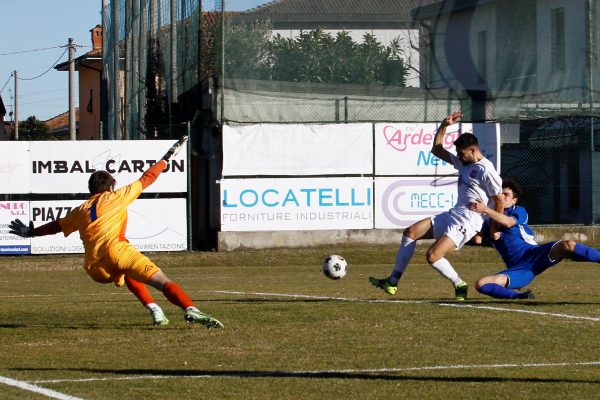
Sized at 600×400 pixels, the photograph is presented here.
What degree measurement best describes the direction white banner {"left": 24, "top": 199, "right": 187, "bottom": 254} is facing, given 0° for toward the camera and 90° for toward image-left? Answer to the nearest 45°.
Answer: approximately 0°

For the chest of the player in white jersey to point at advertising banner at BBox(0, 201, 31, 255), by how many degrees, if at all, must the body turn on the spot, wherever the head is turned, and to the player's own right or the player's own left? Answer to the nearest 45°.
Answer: approximately 90° to the player's own right

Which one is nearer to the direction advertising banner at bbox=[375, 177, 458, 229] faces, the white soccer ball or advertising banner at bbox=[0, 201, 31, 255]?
the white soccer ball

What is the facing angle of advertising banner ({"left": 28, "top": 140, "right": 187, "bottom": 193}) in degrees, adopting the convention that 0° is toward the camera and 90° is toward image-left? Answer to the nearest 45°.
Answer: approximately 0°

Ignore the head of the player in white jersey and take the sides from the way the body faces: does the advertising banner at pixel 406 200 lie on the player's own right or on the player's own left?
on the player's own right
